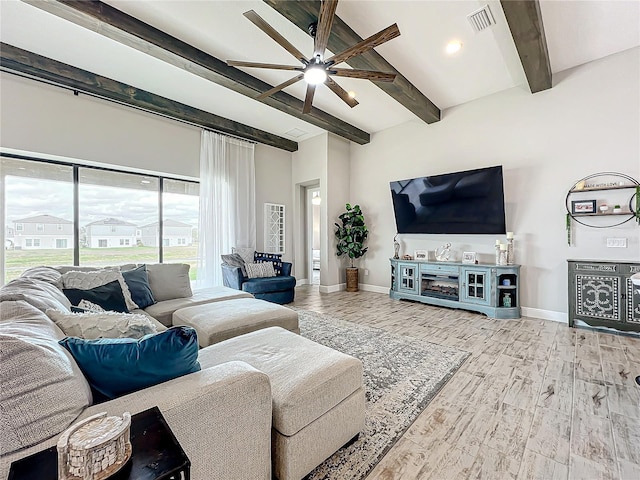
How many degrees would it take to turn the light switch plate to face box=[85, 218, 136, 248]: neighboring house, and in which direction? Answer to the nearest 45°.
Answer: approximately 45° to its right

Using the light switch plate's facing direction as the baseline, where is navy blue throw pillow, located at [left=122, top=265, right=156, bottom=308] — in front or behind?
in front

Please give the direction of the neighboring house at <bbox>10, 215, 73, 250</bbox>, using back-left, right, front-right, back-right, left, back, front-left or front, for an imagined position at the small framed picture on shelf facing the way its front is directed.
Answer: front-right

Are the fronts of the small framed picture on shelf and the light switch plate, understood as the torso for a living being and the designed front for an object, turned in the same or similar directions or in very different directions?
same or similar directions

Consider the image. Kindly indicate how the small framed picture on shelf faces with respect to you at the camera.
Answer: facing the viewer

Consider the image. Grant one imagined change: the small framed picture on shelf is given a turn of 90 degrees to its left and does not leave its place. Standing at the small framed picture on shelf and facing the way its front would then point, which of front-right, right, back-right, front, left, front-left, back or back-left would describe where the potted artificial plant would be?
back

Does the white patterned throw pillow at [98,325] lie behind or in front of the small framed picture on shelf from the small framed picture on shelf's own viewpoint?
in front

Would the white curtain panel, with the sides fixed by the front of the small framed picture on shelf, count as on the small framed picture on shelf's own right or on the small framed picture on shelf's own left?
on the small framed picture on shelf's own right

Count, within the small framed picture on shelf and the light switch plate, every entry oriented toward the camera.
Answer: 2

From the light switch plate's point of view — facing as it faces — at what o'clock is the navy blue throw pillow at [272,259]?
The navy blue throw pillow is roughly at 2 o'clock from the light switch plate.

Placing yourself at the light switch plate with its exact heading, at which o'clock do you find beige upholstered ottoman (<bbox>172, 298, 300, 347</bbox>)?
The beige upholstered ottoman is roughly at 1 o'clock from the light switch plate.

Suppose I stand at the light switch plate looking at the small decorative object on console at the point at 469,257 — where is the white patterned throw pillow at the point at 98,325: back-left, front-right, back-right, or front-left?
front-left

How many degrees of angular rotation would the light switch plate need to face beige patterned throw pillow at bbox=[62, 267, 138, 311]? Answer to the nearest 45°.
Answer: approximately 45° to its right

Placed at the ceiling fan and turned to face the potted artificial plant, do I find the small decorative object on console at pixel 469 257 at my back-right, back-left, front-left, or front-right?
front-right

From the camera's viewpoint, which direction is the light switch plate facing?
toward the camera

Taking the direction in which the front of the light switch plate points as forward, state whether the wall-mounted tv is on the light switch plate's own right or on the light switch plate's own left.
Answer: on the light switch plate's own right

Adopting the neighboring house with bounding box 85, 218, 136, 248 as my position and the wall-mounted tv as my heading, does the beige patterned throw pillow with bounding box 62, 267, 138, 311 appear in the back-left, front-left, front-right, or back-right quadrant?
front-right
